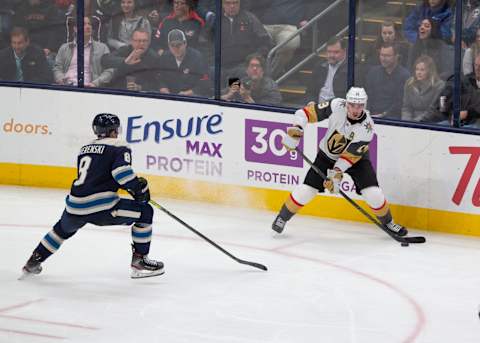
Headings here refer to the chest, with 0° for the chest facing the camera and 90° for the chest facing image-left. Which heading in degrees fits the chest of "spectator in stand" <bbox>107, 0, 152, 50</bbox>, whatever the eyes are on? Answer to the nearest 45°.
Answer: approximately 0°

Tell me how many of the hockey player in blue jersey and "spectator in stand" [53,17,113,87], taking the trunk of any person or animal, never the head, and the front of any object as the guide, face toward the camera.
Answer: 1

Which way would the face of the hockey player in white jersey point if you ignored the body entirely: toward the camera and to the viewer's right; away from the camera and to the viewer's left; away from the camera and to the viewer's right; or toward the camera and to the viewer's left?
toward the camera and to the viewer's left

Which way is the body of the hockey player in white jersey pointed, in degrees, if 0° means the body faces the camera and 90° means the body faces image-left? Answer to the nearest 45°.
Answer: approximately 0°

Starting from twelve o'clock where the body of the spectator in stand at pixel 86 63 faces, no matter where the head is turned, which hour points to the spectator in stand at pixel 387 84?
the spectator in stand at pixel 387 84 is roughly at 10 o'clock from the spectator in stand at pixel 86 63.

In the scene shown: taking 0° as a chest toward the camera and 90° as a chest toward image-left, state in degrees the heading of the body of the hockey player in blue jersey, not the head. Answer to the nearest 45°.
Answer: approximately 225°

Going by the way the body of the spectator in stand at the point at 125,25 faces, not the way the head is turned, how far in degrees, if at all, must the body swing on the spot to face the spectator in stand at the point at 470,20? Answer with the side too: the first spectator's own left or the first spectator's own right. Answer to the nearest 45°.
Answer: approximately 45° to the first spectator's own left
